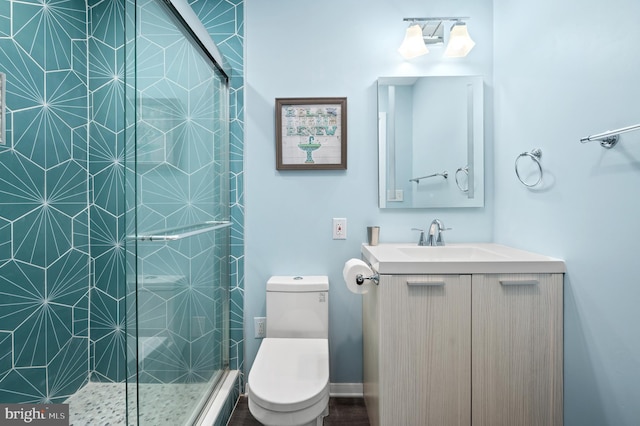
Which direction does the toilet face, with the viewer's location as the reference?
facing the viewer

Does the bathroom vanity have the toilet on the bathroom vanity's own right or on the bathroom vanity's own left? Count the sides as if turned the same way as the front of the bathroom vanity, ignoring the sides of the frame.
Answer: on the bathroom vanity's own right

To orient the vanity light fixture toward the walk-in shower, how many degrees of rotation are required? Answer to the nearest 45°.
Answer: approximately 45° to its right

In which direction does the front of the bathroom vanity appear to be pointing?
toward the camera

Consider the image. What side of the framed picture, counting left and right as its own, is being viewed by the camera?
front

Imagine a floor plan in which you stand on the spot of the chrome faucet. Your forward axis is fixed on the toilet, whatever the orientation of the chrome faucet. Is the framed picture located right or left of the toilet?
right

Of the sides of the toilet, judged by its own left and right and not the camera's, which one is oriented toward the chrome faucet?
left

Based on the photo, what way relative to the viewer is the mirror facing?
toward the camera
